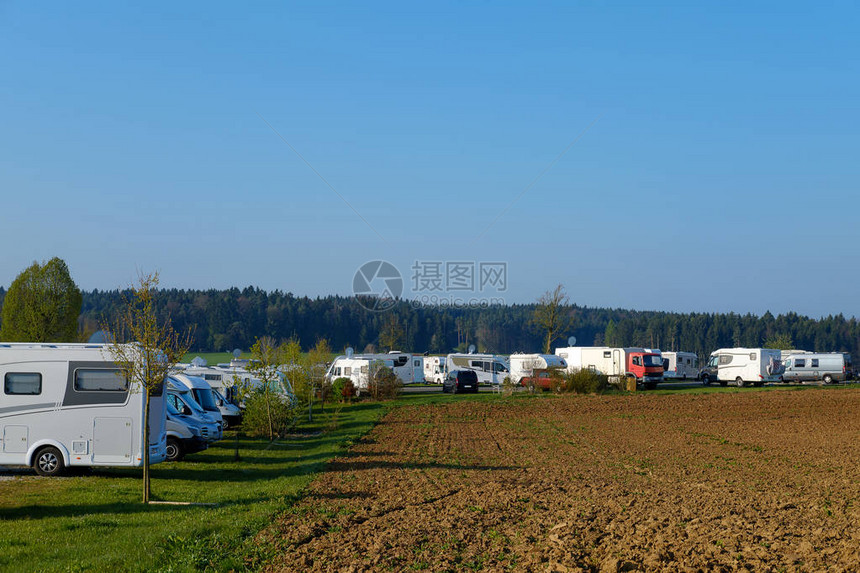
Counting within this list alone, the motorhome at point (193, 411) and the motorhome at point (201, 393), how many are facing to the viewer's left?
0

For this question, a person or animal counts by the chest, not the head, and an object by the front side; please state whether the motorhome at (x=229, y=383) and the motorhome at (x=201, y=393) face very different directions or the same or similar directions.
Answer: same or similar directions

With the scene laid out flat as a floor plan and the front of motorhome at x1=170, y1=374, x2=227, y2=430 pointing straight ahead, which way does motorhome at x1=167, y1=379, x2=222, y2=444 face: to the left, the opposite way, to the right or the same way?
the same way

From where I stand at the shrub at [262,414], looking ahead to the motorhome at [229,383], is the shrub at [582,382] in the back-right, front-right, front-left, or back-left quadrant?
front-right

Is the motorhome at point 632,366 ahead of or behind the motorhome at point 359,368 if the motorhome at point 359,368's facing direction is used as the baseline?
behind

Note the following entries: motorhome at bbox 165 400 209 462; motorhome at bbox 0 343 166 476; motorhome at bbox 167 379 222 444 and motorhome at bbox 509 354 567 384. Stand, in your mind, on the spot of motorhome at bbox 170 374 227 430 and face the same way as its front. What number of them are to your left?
1

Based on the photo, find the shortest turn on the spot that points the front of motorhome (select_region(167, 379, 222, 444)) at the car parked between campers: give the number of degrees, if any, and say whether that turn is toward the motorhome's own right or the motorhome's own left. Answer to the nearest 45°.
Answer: approximately 90° to the motorhome's own left

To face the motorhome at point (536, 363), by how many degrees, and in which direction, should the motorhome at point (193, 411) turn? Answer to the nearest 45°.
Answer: approximately 90° to its left

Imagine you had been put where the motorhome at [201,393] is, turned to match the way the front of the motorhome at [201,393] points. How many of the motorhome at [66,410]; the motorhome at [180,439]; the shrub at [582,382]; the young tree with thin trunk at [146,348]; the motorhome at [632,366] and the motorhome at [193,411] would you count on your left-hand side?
2
